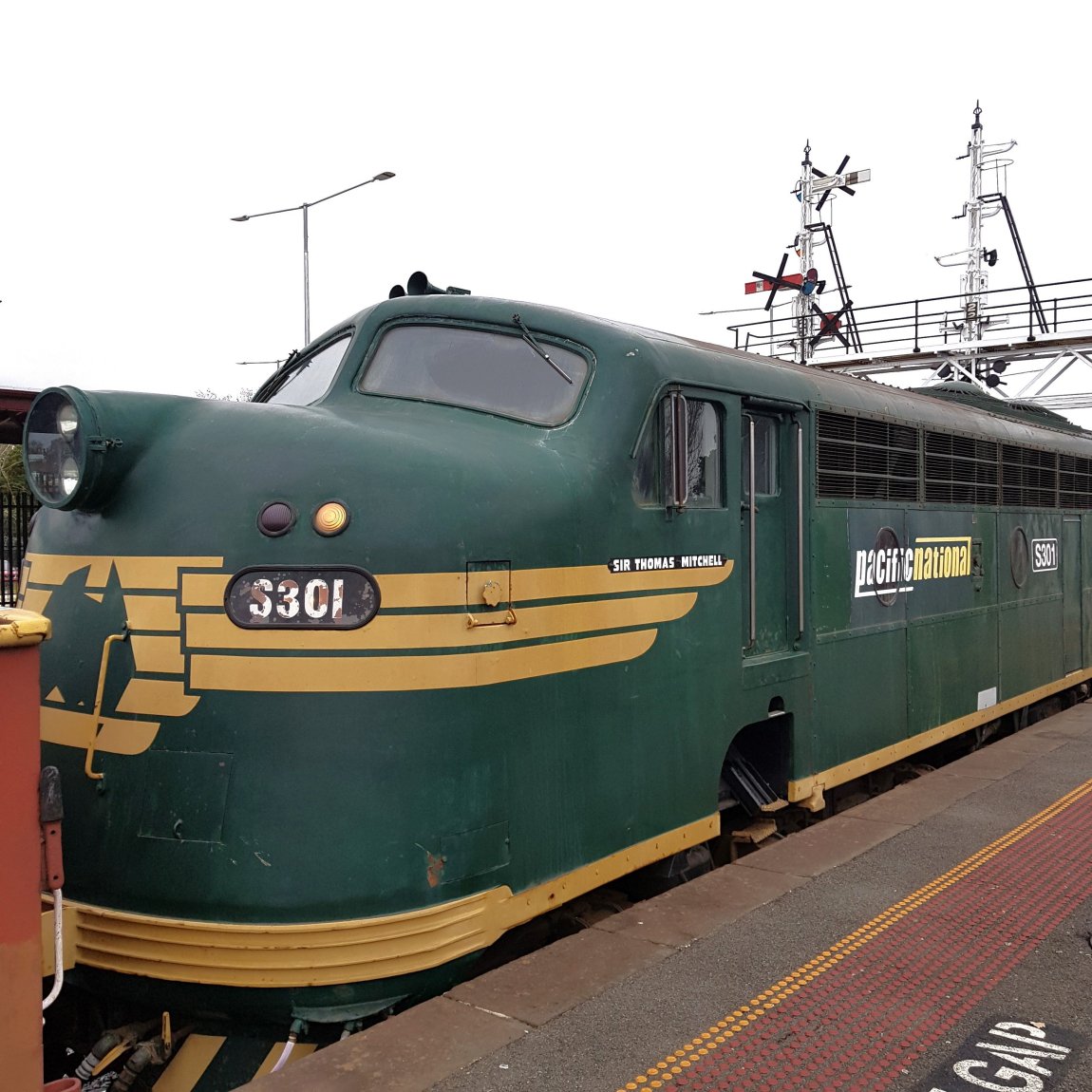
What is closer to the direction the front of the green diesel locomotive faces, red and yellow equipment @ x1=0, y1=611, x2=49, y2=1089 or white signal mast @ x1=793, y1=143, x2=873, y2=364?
the red and yellow equipment

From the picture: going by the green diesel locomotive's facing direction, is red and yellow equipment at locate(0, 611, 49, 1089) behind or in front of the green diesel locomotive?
in front

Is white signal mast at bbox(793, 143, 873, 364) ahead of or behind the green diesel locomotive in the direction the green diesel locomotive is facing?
behind

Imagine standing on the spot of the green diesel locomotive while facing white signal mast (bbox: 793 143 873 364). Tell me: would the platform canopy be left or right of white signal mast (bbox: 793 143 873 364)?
left

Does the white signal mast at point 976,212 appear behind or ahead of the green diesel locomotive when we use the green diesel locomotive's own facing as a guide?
behind

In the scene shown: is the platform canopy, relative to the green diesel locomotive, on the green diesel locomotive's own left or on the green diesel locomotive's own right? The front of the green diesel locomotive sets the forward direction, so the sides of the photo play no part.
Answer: on the green diesel locomotive's own right

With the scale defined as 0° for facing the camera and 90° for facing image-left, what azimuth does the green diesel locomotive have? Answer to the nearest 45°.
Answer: approximately 45°
